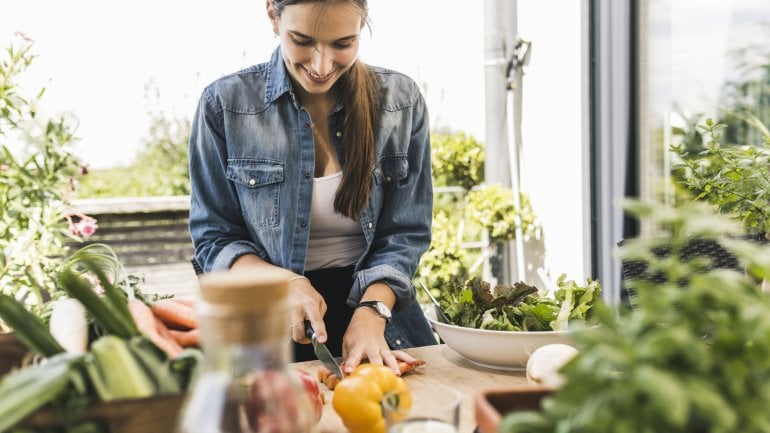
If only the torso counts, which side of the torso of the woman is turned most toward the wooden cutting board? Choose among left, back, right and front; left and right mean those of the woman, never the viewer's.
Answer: front

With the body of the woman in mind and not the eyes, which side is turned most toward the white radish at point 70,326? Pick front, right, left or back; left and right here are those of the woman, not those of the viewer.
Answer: front

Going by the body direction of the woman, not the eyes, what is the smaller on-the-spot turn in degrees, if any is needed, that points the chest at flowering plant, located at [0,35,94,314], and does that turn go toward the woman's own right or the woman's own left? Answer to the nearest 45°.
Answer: approximately 135° to the woman's own right

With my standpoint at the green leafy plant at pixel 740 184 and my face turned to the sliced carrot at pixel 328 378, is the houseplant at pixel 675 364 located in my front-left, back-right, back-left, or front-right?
front-left

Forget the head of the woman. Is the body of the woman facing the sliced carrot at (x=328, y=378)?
yes

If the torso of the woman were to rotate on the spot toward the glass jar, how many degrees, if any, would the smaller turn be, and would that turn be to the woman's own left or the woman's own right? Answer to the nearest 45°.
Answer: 0° — they already face it

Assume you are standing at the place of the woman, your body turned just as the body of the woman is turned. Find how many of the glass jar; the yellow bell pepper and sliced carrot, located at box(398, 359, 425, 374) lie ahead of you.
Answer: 3

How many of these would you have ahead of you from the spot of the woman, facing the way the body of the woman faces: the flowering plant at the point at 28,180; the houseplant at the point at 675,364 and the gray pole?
1

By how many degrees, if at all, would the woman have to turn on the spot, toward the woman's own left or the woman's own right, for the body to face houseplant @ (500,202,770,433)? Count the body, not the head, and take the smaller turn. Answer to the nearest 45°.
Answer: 0° — they already face it

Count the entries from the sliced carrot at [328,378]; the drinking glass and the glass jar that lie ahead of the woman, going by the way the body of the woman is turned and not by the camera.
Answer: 3

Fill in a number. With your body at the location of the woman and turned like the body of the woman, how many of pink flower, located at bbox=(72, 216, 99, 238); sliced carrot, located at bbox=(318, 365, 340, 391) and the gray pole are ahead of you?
1

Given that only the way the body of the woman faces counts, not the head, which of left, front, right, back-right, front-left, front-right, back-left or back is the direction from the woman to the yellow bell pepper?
front

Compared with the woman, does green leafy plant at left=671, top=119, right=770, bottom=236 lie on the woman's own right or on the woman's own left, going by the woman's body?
on the woman's own left

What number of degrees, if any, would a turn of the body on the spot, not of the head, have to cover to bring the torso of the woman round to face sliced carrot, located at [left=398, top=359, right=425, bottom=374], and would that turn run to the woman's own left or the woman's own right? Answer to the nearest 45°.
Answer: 0° — they already face it

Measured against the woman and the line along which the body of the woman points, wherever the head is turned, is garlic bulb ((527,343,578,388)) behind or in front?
in front

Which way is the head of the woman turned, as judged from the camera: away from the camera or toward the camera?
toward the camera

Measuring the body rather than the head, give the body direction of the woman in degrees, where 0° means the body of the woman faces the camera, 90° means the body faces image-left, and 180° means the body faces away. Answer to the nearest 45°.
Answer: approximately 0°
